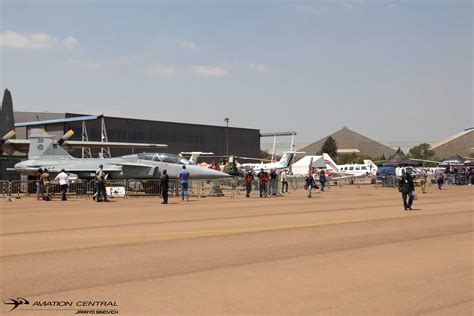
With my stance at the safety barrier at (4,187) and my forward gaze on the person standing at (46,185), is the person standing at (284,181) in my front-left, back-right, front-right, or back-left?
front-left

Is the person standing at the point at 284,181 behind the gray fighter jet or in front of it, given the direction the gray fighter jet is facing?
in front

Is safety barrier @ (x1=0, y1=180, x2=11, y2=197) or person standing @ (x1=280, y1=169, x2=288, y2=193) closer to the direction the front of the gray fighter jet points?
the person standing

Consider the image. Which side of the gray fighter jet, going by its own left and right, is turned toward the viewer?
right

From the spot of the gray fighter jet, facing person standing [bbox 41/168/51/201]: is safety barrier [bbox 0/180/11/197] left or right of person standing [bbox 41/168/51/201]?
right

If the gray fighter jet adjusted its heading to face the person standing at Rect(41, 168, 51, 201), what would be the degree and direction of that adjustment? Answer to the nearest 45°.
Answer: approximately 135° to its right
